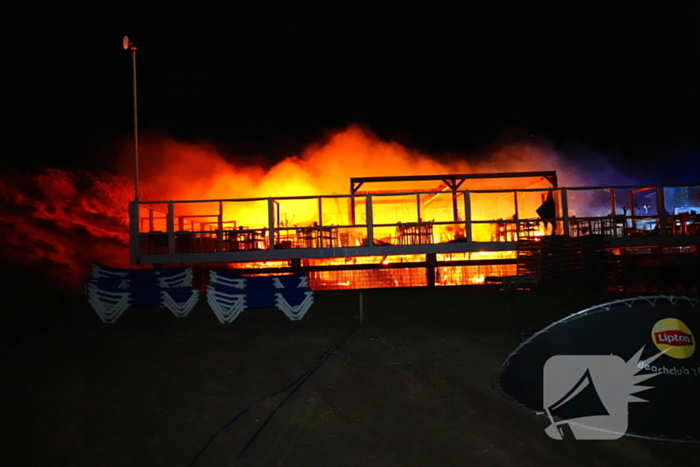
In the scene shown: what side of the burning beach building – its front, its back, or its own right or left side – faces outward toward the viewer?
front
